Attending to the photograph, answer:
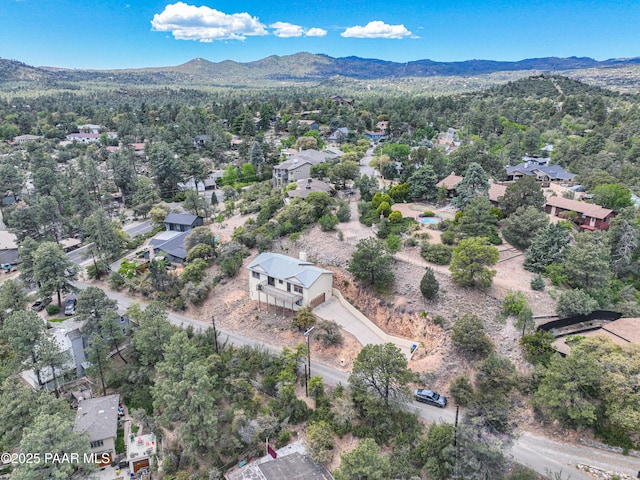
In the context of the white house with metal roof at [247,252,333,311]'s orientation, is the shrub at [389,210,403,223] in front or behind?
behind

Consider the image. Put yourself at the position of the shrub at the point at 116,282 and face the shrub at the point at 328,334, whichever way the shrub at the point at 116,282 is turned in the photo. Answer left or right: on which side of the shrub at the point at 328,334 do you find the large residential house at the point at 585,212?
left

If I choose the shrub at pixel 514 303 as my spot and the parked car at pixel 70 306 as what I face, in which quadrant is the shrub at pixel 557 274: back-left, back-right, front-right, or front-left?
back-right

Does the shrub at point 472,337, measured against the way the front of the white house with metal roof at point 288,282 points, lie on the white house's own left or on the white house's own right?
on the white house's own left

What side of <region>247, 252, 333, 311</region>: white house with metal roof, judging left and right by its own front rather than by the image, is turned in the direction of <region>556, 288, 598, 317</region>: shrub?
left

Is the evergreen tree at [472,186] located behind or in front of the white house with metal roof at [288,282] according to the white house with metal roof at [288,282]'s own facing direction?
behind

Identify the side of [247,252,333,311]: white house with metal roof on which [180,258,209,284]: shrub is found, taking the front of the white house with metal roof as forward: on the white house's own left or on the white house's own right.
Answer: on the white house's own right

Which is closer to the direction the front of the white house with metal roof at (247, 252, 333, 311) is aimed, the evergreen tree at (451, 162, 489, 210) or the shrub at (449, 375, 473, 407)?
the shrub

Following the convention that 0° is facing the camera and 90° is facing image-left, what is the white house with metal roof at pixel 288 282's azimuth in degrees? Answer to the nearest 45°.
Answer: approximately 45°

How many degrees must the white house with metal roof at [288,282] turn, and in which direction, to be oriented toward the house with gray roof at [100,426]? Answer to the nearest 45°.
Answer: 0° — it already faces it

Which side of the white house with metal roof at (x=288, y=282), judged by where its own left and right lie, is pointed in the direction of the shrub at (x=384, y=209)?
back

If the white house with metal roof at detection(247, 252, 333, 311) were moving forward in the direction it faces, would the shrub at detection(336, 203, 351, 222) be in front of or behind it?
behind

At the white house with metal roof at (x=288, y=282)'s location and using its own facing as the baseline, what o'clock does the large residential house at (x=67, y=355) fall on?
The large residential house is roughly at 1 o'clock from the white house with metal roof.

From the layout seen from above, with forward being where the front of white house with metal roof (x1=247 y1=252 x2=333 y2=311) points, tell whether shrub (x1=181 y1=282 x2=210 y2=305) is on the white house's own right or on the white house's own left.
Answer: on the white house's own right
